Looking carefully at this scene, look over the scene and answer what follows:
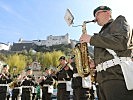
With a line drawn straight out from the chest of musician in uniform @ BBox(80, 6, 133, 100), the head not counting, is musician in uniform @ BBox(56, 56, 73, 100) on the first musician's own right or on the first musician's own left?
on the first musician's own right

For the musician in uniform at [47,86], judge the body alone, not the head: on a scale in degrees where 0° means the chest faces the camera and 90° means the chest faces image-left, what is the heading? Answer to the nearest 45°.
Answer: approximately 45°

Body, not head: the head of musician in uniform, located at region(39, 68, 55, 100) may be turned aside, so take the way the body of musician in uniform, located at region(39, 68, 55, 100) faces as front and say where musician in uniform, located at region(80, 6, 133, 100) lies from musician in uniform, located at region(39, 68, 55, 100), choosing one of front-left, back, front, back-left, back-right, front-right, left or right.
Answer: front-left

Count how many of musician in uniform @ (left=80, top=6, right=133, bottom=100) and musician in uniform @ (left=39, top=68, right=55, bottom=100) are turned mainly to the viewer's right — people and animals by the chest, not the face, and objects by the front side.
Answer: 0

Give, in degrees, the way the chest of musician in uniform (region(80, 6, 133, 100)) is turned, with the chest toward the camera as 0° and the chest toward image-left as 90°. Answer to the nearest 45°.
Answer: approximately 90°

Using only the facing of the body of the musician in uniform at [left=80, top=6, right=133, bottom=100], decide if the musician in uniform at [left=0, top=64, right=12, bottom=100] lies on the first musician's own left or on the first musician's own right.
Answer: on the first musician's own right
